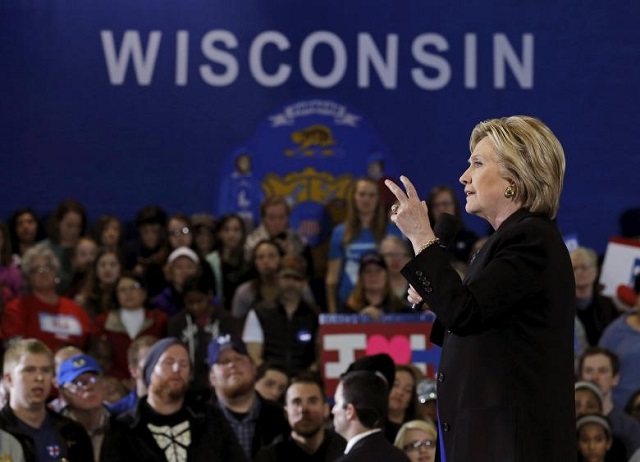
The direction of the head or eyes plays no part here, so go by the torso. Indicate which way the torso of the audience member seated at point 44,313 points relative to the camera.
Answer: toward the camera

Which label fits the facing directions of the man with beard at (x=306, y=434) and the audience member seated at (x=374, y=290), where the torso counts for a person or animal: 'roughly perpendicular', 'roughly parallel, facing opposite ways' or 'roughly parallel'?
roughly parallel

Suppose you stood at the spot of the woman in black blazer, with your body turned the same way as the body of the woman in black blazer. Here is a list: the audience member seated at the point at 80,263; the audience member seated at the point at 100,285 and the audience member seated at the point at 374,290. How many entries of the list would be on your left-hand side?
0

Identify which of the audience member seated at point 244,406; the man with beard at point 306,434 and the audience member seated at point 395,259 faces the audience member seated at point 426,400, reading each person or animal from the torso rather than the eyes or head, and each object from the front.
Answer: the audience member seated at point 395,259

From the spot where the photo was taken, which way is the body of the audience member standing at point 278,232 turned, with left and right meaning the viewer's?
facing the viewer

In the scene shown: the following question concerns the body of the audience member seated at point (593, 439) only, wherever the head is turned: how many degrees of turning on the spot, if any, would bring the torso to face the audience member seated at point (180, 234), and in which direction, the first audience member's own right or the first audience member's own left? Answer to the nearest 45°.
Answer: approximately 135° to the first audience member's own right

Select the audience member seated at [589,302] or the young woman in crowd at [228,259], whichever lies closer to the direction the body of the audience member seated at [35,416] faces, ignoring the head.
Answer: the audience member seated

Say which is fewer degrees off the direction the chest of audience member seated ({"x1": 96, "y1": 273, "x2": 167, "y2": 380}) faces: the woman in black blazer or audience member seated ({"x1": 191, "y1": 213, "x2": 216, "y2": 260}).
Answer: the woman in black blazer

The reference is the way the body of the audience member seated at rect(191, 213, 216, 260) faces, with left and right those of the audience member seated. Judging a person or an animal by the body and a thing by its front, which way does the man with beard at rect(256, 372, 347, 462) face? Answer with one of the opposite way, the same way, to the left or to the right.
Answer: the same way

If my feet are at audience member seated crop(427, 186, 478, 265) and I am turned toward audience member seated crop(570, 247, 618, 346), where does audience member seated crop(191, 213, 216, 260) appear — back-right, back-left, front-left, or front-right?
back-right

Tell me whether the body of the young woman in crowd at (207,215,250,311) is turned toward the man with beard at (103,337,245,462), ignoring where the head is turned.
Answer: yes

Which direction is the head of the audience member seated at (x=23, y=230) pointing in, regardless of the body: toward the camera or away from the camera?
toward the camera

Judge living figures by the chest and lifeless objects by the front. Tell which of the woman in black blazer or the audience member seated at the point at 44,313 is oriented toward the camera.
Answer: the audience member seated

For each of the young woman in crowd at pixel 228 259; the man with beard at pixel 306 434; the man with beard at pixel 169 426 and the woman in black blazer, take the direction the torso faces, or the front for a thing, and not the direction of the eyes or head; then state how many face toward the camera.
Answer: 3

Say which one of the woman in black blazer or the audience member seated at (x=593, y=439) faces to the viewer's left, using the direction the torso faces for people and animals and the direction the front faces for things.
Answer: the woman in black blazer

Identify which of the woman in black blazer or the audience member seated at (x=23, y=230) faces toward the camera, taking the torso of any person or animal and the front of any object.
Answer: the audience member seated

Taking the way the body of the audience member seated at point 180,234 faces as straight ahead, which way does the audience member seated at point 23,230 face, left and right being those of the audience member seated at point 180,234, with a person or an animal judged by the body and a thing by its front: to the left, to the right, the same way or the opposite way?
the same way

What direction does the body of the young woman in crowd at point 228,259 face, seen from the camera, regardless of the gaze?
toward the camera

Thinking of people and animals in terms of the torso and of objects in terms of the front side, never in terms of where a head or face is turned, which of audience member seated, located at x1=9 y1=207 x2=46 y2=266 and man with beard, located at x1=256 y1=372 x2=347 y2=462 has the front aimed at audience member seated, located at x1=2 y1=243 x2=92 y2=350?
audience member seated, located at x1=9 y1=207 x2=46 y2=266

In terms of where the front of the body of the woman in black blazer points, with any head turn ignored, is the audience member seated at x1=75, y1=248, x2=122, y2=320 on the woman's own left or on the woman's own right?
on the woman's own right

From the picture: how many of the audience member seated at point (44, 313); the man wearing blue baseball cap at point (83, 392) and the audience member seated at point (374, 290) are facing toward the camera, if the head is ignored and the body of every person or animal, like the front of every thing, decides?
3
